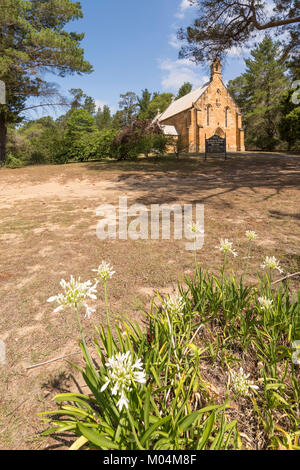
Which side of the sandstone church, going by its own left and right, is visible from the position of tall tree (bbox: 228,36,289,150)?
left

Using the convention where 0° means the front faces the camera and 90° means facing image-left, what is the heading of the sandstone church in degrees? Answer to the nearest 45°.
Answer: approximately 315°

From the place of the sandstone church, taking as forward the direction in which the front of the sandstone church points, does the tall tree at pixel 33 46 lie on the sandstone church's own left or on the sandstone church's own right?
on the sandstone church's own right
